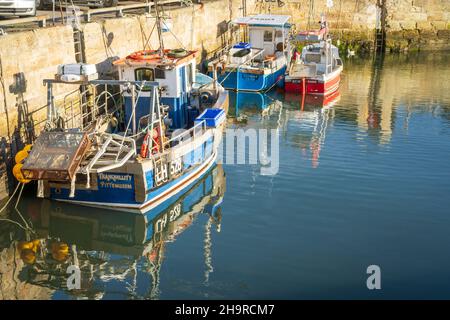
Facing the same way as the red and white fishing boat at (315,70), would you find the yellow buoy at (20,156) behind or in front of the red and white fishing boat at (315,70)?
behind

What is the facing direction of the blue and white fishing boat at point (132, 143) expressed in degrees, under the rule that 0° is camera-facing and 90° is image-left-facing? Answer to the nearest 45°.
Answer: approximately 225°

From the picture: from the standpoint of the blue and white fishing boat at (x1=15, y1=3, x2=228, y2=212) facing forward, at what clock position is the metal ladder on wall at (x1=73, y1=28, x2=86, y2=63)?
The metal ladder on wall is roughly at 10 o'clock from the blue and white fishing boat.

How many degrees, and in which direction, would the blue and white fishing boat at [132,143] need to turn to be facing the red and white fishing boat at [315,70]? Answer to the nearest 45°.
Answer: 0° — it already faces it

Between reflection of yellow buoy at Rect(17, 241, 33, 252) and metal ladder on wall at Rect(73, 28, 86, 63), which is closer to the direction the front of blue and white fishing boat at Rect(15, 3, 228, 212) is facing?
the metal ladder on wall

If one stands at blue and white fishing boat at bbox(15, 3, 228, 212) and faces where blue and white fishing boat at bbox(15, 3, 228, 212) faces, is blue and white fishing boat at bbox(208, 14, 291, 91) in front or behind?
in front
